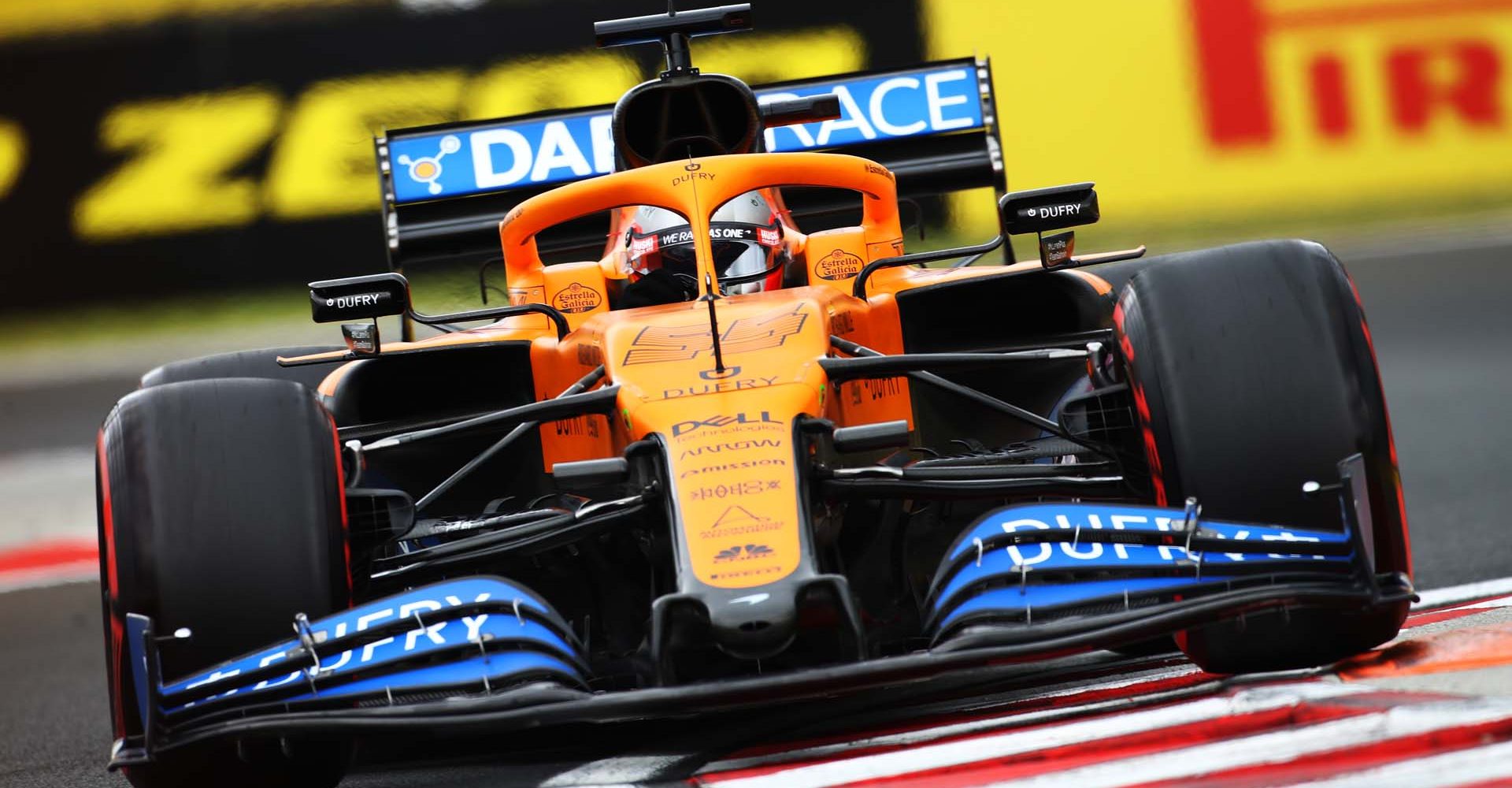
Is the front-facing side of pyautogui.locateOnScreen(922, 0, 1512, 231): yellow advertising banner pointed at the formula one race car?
yes

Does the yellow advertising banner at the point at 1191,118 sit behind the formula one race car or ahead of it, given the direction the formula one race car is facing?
behind

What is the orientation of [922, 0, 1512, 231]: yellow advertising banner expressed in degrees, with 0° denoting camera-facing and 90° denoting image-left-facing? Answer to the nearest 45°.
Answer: approximately 0°

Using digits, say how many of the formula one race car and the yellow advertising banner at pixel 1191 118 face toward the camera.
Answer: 2
